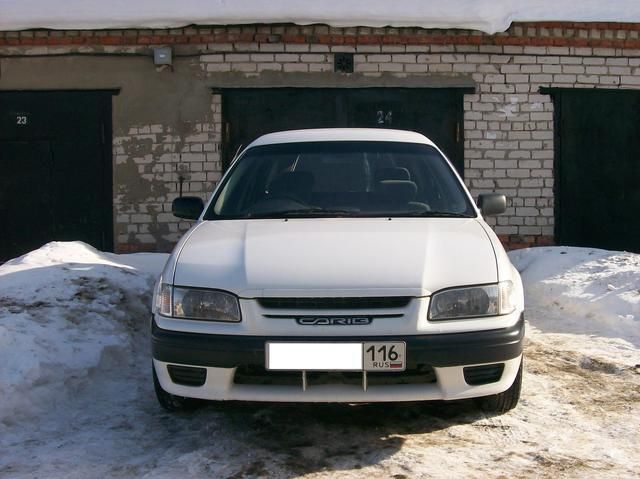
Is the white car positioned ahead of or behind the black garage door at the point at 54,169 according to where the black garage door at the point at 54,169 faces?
ahead

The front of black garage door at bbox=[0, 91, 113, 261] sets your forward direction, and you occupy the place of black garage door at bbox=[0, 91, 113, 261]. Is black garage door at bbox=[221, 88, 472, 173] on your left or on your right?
on your left

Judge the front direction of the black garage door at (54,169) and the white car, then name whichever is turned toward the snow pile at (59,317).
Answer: the black garage door

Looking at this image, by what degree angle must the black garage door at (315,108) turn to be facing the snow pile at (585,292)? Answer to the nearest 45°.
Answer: approximately 45° to its left

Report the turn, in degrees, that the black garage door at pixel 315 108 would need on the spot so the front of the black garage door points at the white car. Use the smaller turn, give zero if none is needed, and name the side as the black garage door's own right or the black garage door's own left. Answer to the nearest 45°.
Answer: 0° — it already faces it

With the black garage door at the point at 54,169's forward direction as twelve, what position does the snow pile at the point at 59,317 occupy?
The snow pile is roughly at 12 o'clock from the black garage door.

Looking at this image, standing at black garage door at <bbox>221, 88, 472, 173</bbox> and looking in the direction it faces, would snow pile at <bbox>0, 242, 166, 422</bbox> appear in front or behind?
in front
